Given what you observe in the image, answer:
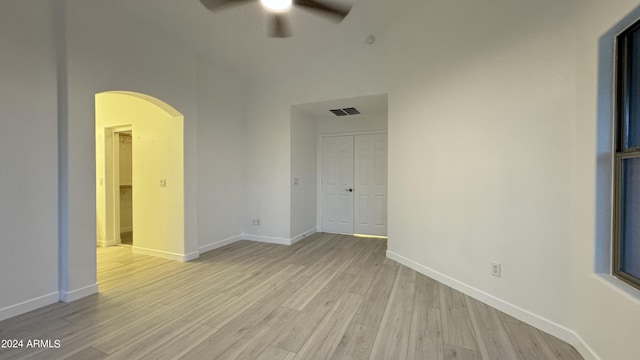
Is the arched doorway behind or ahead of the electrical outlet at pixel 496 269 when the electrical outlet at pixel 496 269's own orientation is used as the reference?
ahead

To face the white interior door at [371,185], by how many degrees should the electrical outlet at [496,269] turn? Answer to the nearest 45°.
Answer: approximately 90° to its right

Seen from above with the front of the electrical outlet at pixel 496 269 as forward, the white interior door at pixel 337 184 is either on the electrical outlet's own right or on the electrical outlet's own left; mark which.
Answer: on the electrical outlet's own right

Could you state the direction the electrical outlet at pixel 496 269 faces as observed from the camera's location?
facing the viewer and to the left of the viewer

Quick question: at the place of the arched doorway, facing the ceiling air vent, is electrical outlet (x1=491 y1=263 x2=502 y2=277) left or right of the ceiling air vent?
right

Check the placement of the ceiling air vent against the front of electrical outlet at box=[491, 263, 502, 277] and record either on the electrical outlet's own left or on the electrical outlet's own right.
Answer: on the electrical outlet's own right

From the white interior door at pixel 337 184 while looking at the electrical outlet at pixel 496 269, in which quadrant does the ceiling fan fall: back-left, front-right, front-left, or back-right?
front-right
